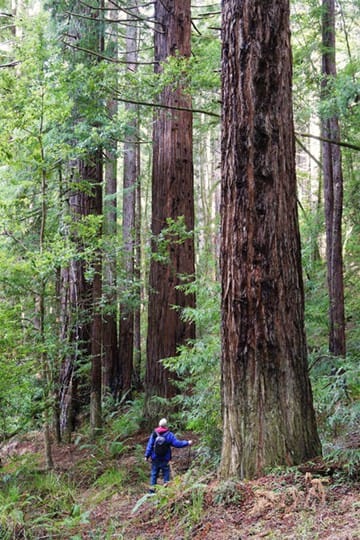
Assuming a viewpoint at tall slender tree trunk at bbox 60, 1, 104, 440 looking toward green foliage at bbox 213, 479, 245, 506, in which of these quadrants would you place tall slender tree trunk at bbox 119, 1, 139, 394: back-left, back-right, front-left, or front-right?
back-left

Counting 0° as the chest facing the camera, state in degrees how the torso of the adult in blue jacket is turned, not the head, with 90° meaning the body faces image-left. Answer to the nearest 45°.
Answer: approximately 180°

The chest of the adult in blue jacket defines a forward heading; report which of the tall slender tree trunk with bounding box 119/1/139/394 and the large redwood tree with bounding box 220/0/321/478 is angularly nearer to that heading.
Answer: the tall slender tree trunk

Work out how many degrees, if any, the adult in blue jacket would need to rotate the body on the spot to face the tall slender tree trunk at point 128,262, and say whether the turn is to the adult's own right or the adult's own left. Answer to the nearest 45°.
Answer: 0° — they already face it
